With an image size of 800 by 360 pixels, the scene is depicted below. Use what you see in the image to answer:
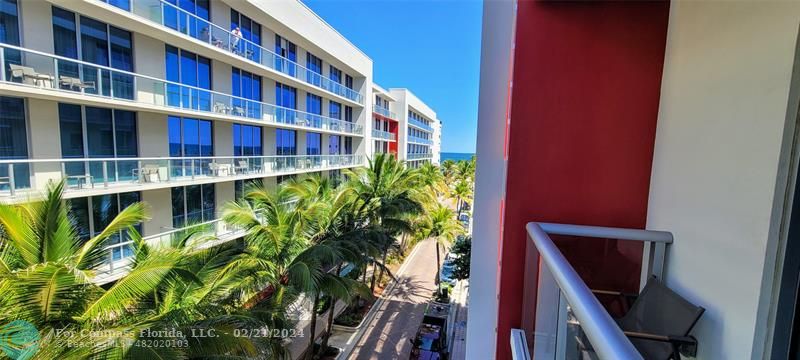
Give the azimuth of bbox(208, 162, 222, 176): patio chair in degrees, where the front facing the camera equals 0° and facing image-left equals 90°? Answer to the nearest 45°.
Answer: approximately 315°

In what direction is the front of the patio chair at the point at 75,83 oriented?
to the viewer's right

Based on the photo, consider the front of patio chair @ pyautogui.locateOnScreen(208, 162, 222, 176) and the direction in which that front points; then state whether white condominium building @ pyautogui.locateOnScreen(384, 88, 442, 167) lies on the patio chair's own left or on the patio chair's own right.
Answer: on the patio chair's own left
